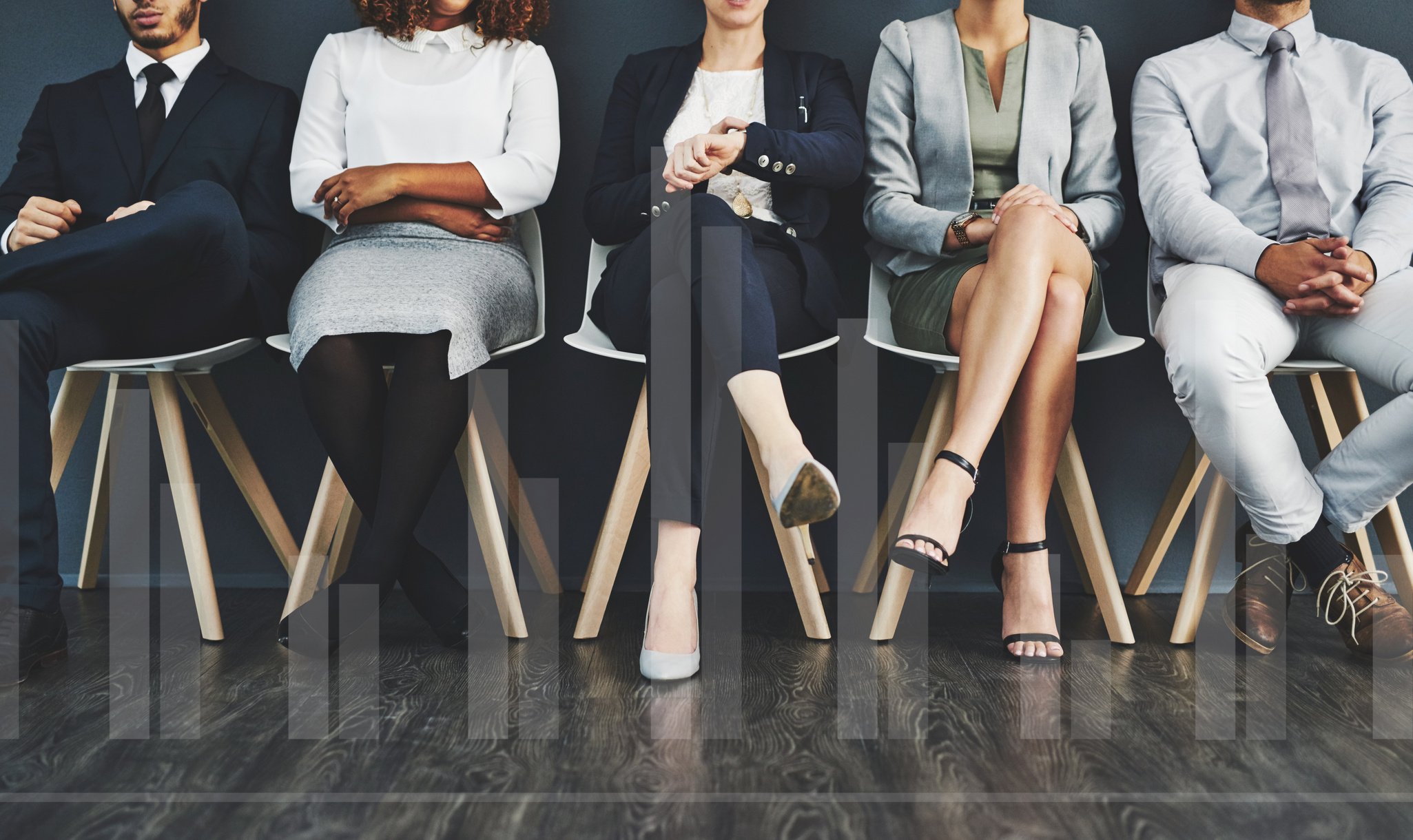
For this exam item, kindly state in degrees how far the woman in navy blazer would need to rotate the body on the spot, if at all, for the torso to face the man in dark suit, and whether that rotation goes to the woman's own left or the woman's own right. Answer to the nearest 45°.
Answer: approximately 90° to the woman's own right

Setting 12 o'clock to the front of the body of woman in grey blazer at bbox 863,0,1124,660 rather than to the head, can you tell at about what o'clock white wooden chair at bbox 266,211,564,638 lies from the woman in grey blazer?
The white wooden chair is roughly at 2 o'clock from the woman in grey blazer.

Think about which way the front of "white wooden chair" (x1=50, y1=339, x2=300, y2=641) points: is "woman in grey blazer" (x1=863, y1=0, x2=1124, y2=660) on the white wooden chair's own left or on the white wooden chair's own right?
on the white wooden chair's own left

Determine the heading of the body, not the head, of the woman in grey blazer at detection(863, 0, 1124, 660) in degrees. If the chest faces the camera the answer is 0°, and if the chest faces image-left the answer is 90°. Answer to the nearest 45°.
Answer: approximately 0°

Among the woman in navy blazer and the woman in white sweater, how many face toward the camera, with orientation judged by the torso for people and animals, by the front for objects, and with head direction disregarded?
2

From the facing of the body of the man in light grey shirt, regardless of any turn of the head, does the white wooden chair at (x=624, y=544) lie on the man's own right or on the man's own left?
on the man's own right

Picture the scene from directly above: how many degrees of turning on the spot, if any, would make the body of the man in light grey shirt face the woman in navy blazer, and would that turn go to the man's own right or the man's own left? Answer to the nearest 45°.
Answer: approximately 45° to the man's own right
